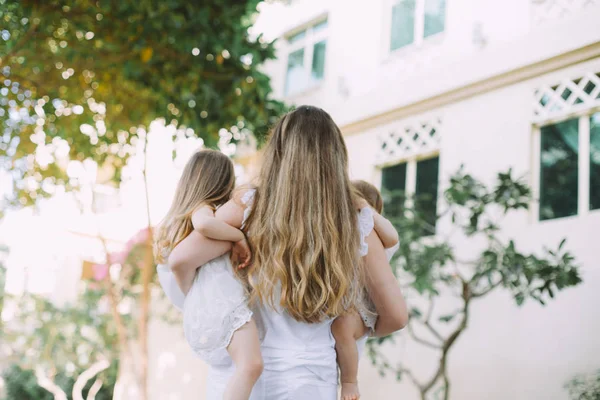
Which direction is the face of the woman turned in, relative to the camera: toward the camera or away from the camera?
away from the camera

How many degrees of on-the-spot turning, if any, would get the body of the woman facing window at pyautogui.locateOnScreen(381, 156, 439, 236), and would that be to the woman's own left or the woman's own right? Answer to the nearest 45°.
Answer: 0° — they already face it

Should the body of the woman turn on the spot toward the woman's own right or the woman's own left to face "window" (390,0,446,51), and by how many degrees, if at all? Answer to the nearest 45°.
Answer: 0° — they already face it

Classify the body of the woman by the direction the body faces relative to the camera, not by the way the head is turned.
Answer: away from the camera

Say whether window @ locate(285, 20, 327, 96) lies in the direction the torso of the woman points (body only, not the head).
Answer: yes
